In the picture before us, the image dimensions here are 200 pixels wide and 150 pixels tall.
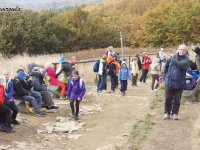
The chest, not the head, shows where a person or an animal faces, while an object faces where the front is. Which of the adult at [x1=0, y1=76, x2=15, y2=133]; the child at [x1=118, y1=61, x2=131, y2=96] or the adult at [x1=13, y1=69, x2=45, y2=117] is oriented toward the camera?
the child

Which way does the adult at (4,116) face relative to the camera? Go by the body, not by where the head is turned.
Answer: to the viewer's right

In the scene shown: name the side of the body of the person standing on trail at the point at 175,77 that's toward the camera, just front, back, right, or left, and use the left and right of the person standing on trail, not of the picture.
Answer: front

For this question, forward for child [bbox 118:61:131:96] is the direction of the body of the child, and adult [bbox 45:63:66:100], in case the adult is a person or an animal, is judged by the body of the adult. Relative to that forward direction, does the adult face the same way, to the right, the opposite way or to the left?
to the left

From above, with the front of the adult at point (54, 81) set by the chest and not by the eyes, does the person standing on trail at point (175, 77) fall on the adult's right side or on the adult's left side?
on the adult's right side

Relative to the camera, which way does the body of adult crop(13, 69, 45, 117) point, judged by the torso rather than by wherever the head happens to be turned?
to the viewer's right

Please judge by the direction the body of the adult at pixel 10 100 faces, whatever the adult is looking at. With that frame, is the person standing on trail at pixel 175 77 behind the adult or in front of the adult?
in front

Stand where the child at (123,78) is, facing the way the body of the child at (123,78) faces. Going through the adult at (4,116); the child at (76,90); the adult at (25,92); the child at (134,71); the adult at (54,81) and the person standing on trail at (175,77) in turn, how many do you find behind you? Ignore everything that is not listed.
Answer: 1

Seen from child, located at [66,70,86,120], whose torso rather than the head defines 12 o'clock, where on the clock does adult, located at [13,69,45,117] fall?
The adult is roughly at 3 o'clock from the child.

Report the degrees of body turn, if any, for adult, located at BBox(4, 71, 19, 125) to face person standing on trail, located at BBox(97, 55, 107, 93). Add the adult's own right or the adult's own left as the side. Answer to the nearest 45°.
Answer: approximately 90° to the adult's own left

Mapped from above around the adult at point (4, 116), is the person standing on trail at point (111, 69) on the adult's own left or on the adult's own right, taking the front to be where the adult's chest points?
on the adult's own left
